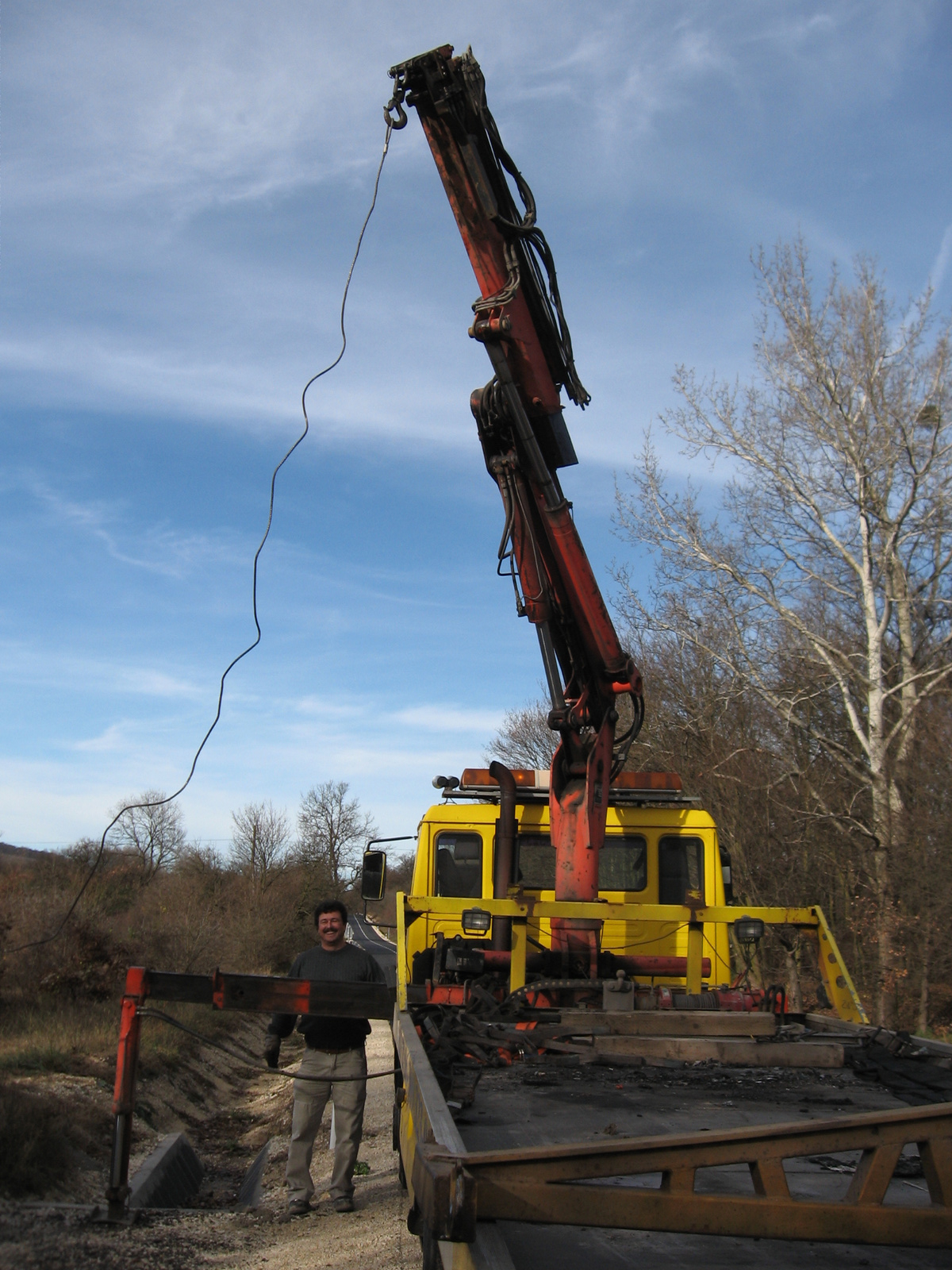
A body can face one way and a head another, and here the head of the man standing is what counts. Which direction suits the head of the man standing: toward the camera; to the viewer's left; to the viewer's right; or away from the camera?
toward the camera

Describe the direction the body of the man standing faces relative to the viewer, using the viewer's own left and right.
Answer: facing the viewer

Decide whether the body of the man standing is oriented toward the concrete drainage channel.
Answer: no
